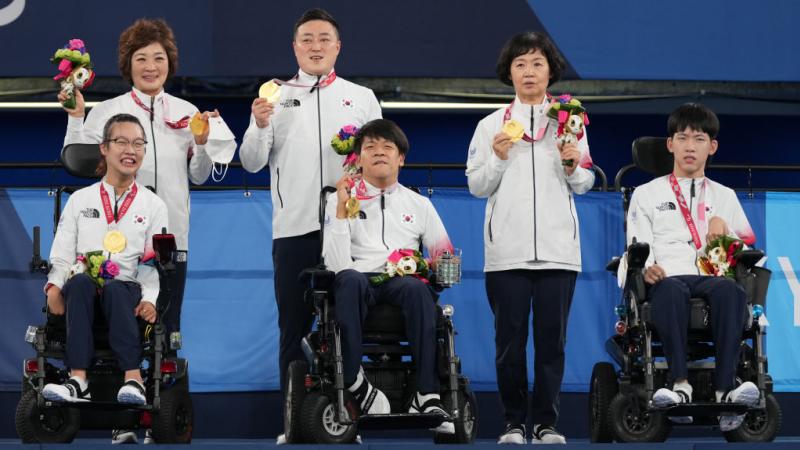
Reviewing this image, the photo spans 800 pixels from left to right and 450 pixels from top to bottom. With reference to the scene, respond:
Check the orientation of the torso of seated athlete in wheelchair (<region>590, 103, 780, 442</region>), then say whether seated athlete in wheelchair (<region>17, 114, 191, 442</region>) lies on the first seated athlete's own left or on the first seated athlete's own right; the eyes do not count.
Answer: on the first seated athlete's own right

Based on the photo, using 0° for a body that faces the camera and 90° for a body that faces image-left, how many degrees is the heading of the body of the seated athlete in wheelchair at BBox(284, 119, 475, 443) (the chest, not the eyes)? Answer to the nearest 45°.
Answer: approximately 0°

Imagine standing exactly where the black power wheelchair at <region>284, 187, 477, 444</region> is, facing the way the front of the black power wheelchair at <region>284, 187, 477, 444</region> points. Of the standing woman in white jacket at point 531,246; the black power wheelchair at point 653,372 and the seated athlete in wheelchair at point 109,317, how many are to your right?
1

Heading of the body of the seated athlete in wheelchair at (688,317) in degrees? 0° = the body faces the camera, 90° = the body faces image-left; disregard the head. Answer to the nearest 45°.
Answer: approximately 0°

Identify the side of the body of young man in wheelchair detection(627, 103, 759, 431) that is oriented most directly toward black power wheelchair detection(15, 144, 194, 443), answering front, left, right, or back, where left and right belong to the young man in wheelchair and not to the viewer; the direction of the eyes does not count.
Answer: right

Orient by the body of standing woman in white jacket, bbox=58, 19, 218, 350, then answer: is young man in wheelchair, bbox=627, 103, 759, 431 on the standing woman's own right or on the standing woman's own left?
on the standing woman's own left
